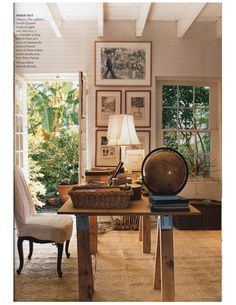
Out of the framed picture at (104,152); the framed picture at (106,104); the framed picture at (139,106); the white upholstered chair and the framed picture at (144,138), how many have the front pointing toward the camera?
4

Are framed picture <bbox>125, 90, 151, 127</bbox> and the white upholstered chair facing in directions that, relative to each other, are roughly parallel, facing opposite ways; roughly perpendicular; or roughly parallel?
roughly perpendicular

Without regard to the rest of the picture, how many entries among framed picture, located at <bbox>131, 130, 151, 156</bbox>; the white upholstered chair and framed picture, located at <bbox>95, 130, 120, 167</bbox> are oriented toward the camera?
2

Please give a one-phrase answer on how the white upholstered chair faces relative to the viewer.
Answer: facing to the right of the viewer

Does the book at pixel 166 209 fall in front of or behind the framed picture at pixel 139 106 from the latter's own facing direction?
in front

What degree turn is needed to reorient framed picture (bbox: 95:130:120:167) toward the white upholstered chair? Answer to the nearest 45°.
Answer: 0° — it already faces it

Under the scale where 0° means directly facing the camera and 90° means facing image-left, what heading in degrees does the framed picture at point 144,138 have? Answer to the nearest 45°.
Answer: approximately 0°

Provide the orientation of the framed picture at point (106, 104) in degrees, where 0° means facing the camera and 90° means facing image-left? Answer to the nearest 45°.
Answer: approximately 0°

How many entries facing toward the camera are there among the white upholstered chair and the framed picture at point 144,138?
1

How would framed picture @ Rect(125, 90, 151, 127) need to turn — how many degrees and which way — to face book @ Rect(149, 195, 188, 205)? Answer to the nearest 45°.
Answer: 0° — it already faces it
